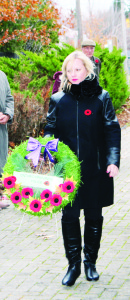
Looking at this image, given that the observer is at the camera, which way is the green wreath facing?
facing the viewer

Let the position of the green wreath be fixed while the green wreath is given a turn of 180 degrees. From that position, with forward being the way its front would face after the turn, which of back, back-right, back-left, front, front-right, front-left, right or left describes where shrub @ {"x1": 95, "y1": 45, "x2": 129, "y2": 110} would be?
front

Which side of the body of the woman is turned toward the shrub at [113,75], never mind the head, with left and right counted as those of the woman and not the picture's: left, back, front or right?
back

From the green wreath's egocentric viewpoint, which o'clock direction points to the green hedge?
The green hedge is roughly at 6 o'clock from the green wreath.

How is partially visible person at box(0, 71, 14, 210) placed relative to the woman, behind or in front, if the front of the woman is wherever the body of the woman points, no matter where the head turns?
behind

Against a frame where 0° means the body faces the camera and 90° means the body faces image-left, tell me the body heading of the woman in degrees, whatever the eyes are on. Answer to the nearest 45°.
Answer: approximately 0°

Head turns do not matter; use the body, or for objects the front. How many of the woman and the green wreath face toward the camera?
2

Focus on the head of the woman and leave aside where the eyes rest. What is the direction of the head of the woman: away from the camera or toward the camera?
toward the camera
